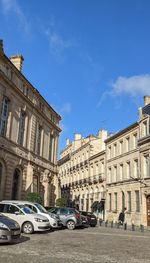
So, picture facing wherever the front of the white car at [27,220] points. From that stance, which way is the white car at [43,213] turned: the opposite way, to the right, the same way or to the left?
the same way

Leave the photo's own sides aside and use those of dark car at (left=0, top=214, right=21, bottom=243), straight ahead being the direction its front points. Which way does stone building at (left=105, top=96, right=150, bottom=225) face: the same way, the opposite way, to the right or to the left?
to the right

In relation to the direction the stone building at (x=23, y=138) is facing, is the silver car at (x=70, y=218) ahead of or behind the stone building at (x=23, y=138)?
ahead

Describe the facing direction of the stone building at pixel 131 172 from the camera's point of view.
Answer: facing the viewer and to the left of the viewer

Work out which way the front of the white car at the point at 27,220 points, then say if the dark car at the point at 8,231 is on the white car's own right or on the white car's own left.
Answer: on the white car's own right

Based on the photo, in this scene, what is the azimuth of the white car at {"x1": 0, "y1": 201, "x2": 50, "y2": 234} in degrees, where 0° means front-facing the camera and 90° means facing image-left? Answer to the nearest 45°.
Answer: approximately 315°

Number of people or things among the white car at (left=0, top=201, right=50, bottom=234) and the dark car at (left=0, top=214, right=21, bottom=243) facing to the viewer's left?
0

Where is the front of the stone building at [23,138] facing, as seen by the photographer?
facing the viewer and to the right of the viewer
